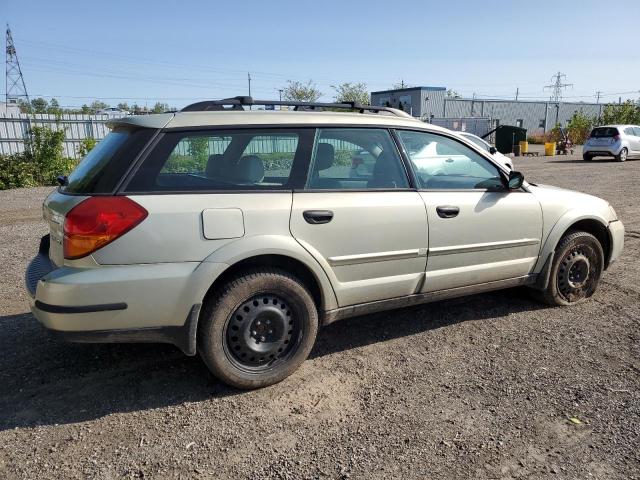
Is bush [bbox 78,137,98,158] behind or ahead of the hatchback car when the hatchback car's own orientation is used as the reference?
behind

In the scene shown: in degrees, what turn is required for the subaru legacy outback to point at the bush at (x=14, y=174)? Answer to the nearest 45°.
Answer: approximately 90° to its left

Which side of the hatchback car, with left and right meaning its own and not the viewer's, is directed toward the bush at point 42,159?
back

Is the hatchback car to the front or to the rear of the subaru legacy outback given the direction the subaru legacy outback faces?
to the front

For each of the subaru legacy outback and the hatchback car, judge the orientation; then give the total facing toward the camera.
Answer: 0

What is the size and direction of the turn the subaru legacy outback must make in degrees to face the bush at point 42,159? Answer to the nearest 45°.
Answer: approximately 90° to its left

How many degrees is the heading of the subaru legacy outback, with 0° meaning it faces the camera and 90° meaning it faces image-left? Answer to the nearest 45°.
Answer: approximately 225°

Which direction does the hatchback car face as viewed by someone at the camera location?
facing away from the viewer and to the right of the viewer

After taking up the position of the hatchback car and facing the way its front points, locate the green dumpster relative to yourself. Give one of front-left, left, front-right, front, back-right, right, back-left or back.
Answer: left

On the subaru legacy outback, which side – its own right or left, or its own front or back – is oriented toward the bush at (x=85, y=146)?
left

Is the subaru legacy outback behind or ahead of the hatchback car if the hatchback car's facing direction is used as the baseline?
behind

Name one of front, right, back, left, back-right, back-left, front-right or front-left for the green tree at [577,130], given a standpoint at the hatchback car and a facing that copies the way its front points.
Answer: front-left
